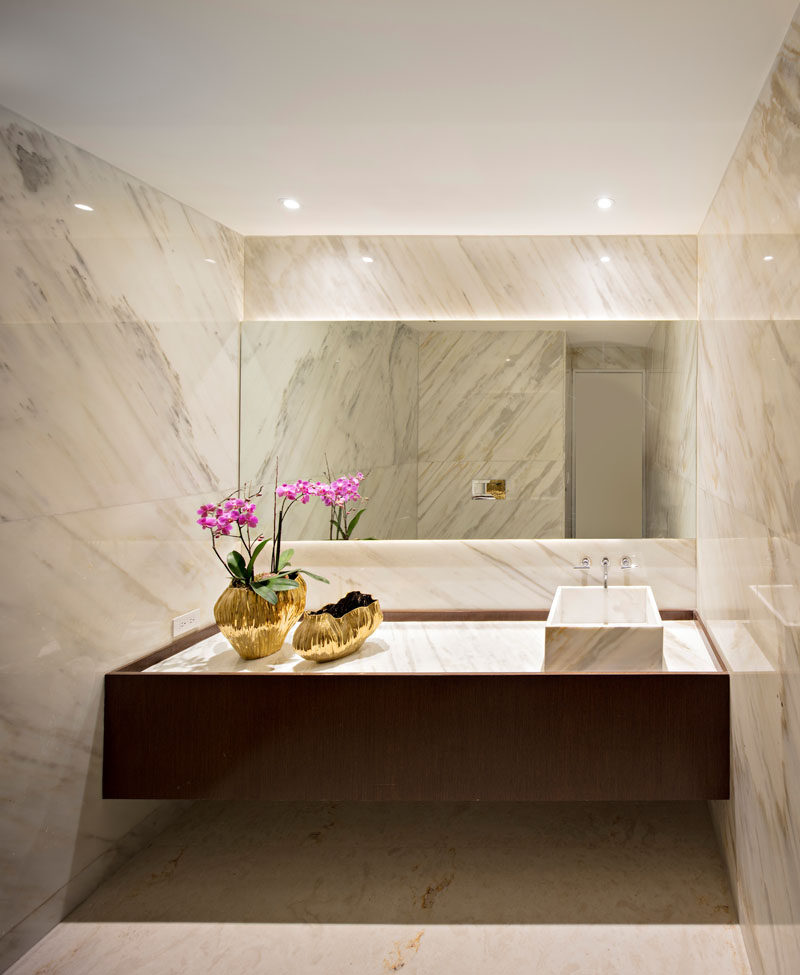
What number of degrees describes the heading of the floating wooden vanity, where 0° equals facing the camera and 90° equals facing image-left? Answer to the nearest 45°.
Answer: approximately 0°

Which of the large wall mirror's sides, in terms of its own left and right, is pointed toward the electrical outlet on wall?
right

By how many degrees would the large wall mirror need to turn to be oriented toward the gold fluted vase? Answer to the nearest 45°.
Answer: approximately 45° to its right

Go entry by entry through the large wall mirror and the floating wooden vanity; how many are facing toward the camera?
2

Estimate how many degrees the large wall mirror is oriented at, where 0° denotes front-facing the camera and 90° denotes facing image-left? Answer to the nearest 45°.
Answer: approximately 0°
